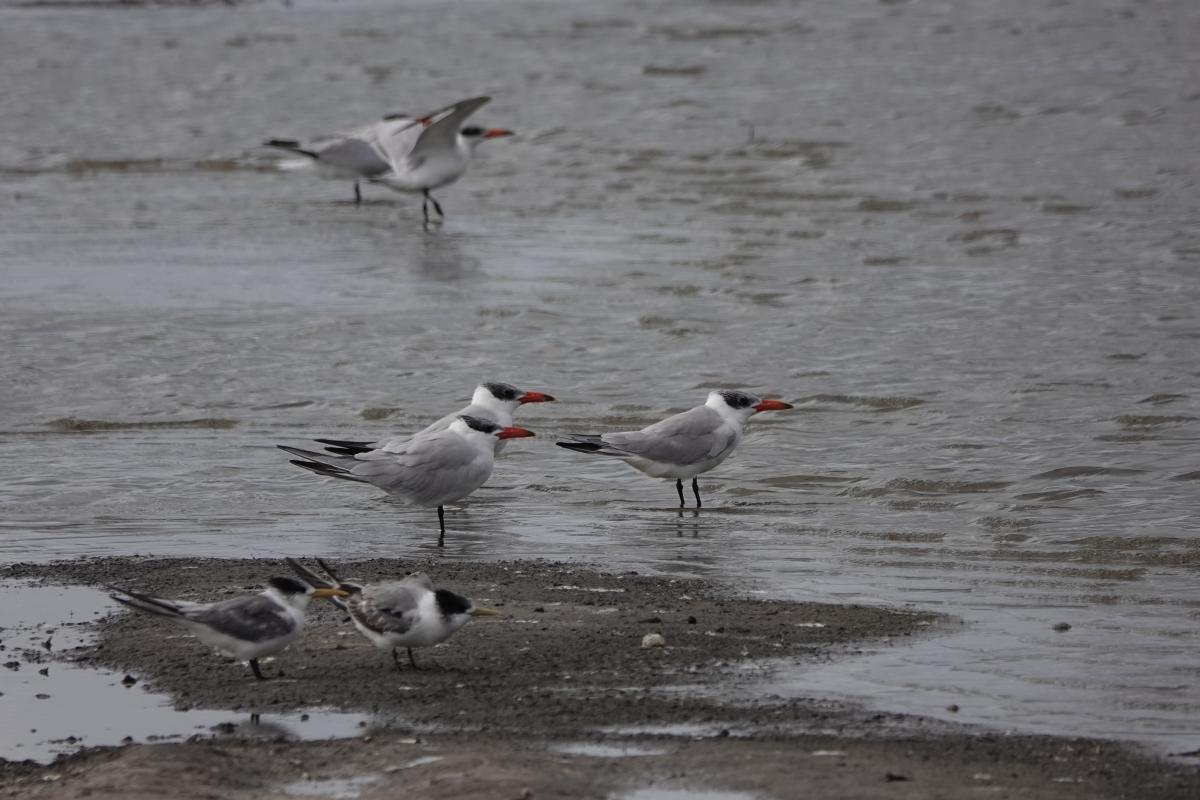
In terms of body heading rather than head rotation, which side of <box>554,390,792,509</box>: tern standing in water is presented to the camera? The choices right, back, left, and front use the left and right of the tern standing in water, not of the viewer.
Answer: right

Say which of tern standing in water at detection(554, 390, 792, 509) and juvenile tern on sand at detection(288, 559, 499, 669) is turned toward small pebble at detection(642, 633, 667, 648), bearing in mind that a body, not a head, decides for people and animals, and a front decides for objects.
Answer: the juvenile tern on sand

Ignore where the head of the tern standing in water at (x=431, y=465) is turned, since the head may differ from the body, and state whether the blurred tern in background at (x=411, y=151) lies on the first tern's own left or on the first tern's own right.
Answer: on the first tern's own left

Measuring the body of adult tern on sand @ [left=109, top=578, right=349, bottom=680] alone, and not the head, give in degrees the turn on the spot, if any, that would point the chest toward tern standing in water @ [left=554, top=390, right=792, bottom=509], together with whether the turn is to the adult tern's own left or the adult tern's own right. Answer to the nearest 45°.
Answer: approximately 45° to the adult tern's own left

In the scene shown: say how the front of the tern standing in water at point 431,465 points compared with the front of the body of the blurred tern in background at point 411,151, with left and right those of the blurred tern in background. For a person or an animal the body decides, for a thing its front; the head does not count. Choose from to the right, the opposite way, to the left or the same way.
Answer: the same way

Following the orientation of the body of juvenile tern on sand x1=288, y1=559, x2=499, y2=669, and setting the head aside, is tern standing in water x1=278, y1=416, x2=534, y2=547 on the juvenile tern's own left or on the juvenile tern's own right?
on the juvenile tern's own left

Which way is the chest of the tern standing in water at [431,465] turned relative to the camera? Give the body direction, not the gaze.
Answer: to the viewer's right

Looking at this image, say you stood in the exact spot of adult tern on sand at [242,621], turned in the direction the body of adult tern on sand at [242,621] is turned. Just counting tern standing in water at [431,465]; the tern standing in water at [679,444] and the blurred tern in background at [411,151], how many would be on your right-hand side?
0

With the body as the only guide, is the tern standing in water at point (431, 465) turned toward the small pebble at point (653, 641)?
no

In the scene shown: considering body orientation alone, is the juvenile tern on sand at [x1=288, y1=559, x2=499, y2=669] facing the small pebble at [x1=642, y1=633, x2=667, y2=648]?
yes

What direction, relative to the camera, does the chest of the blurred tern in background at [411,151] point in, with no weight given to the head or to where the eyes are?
to the viewer's right

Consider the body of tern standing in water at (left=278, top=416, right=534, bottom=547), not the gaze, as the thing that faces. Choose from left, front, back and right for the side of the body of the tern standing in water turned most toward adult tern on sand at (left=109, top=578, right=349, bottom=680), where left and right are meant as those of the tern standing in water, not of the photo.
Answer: right

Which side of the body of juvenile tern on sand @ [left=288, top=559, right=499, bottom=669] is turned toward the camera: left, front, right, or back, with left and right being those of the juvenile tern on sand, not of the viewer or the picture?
right

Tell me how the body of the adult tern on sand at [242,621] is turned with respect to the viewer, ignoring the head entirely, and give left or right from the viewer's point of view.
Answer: facing to the right of the viewer

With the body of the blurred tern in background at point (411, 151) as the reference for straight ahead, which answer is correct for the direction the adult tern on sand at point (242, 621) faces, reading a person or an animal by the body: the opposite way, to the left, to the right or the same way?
the same way

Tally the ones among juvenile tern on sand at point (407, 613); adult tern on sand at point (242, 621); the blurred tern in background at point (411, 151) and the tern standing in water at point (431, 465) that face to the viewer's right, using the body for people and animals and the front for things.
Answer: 4

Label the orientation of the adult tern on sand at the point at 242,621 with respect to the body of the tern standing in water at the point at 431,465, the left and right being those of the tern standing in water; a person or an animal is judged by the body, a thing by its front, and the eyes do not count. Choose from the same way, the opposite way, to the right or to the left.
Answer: the same way

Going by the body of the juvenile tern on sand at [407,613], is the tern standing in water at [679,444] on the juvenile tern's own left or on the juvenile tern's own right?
on the juvenile tern's own left
